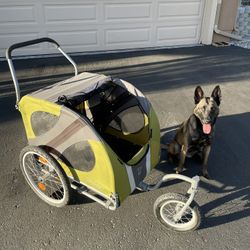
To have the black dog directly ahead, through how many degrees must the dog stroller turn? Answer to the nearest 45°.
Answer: approximately 45° to its left

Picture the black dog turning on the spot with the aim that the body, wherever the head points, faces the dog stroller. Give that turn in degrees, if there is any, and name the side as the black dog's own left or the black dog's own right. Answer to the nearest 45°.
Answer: approximately 90° to the black dog's own right

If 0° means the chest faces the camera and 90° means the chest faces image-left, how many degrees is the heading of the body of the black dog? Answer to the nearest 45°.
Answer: approximately 315°

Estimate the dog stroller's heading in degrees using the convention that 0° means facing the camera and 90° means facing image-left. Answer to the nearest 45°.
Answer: approximately 315°

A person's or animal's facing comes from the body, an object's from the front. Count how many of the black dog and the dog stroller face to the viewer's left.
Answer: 0
